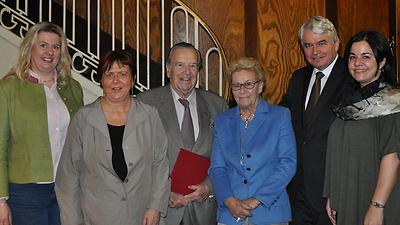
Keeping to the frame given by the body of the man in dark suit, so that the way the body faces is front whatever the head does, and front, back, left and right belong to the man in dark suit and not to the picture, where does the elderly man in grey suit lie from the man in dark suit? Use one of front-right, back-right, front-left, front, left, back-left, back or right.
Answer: front-right

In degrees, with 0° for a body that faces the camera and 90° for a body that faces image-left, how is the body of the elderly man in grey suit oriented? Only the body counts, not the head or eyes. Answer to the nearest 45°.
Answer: approximately 0°

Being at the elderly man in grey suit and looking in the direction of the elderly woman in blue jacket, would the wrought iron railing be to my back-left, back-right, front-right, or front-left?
back-left

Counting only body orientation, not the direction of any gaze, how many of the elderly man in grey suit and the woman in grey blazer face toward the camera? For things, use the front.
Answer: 2

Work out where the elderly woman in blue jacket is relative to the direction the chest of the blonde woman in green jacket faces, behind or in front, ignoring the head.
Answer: in front

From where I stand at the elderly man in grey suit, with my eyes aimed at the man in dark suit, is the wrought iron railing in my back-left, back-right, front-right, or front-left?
back-left

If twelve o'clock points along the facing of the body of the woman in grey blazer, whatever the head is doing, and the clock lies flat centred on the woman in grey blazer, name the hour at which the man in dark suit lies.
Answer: The man in dark suit is roughly at 9 o'clock from the woman in grey blazer.

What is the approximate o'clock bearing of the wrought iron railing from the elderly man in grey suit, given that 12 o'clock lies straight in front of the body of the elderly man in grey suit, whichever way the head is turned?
The wrought iron railing is roughly at 5 o'clock from the elderly man in grey suit.

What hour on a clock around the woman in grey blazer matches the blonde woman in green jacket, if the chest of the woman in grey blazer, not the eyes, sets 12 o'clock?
The blonde woman in green jacket is roughly at 4 o'clock from the woman in grey blazer.

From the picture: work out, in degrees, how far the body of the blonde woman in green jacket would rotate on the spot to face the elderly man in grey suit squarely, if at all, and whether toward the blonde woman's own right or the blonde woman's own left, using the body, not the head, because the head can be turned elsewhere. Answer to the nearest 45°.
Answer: approximately 45° to the blonde woman's own left

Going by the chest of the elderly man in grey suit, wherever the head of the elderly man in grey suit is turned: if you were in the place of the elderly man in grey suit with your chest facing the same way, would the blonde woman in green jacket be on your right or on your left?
on your right

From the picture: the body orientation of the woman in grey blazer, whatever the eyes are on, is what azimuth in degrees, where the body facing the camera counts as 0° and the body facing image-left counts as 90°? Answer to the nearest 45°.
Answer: approximately 0°
